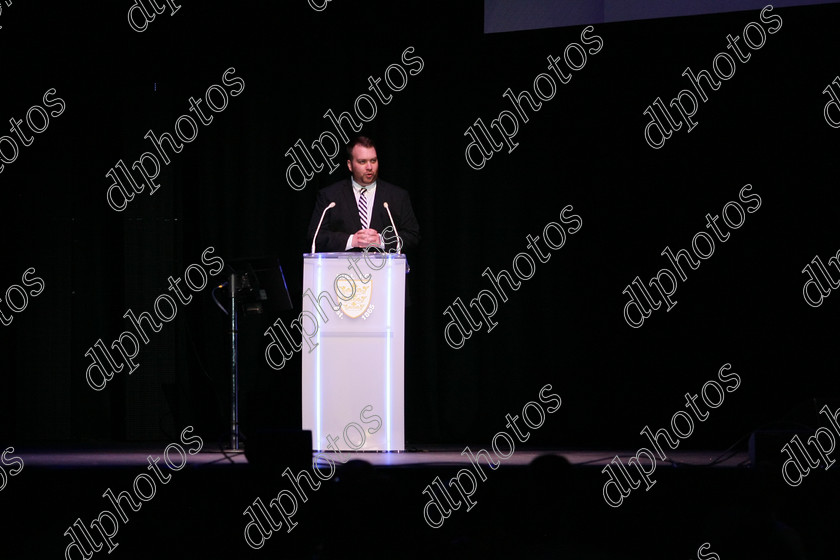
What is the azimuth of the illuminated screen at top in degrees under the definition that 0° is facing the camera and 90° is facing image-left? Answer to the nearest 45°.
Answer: approximately 45°

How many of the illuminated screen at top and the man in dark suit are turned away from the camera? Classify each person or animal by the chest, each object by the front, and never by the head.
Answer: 0

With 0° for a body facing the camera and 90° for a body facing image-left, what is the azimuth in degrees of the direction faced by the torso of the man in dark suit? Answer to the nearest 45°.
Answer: approximately 0°
